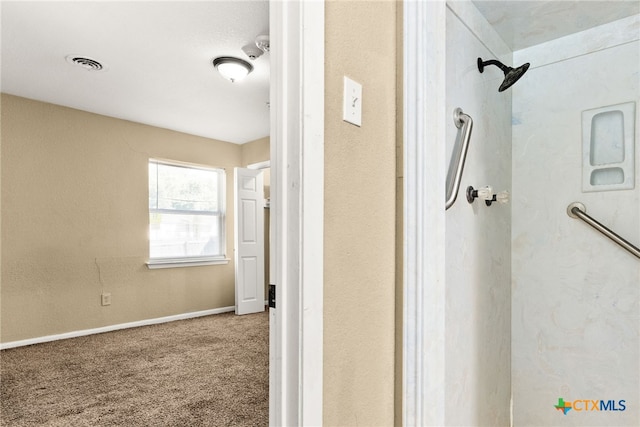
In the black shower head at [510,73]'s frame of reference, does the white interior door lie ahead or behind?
behind

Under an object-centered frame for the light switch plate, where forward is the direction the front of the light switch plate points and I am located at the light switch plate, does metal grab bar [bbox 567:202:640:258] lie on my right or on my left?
on my left

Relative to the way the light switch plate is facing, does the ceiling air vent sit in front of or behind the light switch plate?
behind

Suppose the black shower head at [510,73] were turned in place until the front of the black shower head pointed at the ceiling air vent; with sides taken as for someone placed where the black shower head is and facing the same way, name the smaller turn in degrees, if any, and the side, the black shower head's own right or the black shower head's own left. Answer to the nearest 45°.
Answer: approximately 180°

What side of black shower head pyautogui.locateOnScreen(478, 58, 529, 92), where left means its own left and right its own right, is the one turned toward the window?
back

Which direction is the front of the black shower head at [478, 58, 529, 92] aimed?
to the viewer's right

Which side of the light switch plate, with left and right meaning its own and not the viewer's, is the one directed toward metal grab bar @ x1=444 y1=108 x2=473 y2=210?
left

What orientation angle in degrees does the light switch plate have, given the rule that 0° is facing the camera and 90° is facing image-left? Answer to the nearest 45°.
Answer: approximately 315°

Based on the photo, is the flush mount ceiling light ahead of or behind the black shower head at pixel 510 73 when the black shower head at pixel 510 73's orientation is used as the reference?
behind

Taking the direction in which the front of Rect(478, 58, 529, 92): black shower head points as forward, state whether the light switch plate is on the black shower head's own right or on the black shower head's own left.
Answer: on the black shower head's own right
